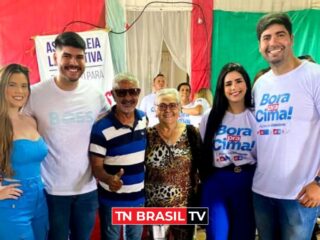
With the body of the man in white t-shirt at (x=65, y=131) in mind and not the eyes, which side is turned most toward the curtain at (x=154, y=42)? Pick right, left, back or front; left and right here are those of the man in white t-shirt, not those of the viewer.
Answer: back

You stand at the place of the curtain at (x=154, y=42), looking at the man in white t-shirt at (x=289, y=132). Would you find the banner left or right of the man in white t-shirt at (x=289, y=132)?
right

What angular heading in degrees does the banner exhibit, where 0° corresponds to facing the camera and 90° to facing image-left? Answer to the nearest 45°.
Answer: approximately 0°

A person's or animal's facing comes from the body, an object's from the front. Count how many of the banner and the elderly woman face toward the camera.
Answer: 2

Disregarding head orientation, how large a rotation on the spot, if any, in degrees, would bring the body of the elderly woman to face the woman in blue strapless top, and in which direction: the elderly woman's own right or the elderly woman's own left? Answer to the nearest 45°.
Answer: approximately 45° to the elderly woman's own right
